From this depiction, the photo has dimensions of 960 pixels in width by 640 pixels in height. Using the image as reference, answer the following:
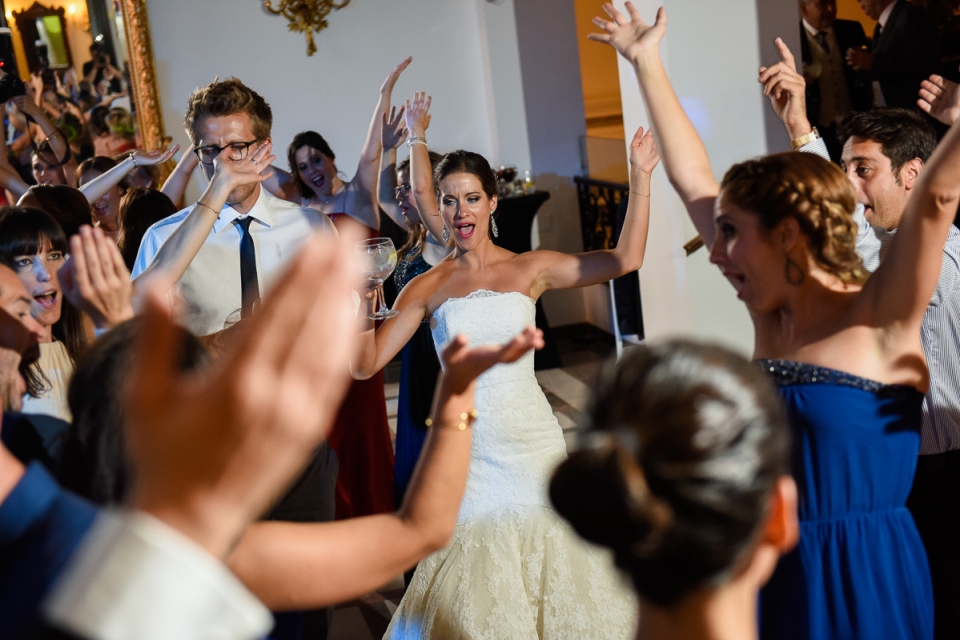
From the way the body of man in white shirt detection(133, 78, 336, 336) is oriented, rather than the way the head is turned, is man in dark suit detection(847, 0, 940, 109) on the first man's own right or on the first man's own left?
on the first man's own left

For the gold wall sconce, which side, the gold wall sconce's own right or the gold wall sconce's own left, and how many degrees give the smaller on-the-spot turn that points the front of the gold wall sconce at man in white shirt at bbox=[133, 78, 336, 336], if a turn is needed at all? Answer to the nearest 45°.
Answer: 0° — it already faces them

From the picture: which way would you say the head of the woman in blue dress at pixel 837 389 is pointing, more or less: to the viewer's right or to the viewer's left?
to the viewer's left

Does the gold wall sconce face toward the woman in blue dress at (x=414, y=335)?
yes

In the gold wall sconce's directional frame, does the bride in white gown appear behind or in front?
in front

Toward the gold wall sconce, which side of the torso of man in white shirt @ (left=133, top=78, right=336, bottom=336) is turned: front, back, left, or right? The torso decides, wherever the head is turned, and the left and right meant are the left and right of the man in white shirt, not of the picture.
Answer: back
